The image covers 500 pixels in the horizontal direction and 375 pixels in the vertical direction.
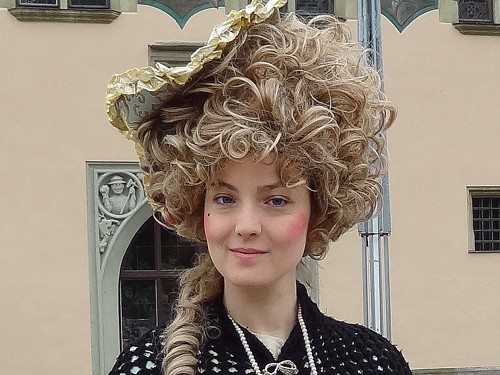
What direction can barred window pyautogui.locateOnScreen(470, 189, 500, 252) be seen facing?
toward the camera

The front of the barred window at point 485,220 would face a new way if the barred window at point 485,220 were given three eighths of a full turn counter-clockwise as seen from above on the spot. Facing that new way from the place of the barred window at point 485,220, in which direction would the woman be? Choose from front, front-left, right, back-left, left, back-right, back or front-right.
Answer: back-right

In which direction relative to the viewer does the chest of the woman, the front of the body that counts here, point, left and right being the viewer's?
facing the viewer

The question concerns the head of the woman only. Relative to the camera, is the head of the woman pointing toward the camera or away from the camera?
toward the camera

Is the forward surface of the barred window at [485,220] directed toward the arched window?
no

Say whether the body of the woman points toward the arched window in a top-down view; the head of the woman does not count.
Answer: no
